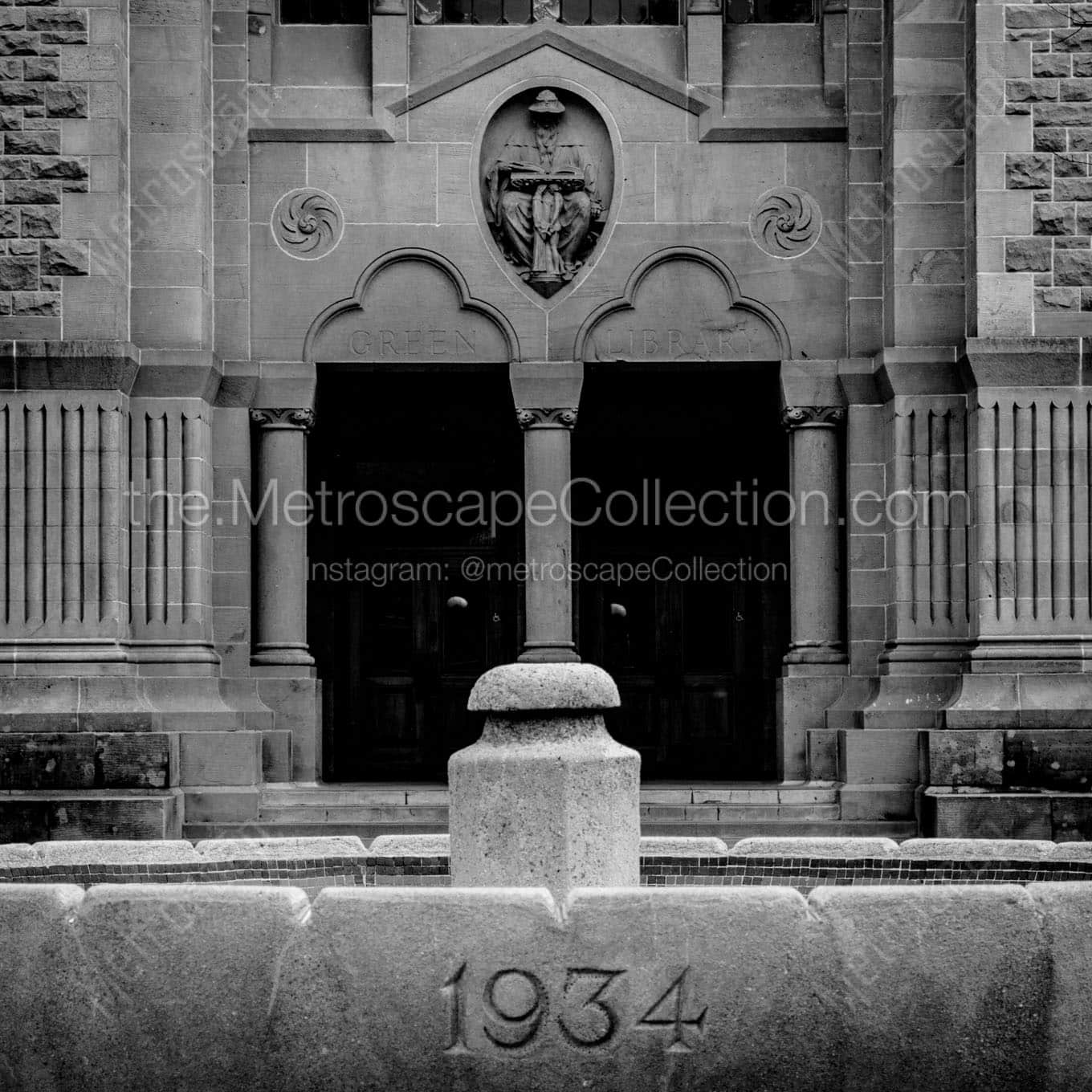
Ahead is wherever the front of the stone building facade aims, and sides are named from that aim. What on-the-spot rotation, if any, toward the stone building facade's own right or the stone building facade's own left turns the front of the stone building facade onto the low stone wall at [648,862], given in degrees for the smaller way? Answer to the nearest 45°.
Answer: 0° — it already faces it

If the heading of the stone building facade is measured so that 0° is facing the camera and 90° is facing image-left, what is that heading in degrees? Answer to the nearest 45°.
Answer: approximately 0°

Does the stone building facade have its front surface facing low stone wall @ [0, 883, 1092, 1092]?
yes

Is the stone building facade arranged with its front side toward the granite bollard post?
yes
